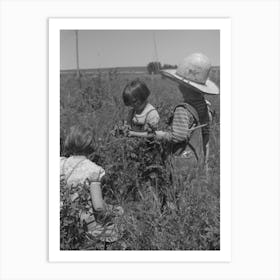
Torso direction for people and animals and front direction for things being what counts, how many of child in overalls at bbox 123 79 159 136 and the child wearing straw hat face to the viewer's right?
0

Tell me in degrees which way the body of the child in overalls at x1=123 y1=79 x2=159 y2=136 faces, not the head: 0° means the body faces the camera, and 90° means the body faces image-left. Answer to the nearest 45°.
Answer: approximately 45°

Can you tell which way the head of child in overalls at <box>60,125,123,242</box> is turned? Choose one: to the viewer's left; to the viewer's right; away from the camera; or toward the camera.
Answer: away from the camera

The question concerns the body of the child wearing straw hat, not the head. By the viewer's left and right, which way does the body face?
facing away from the viewer and to the left of the viewer
